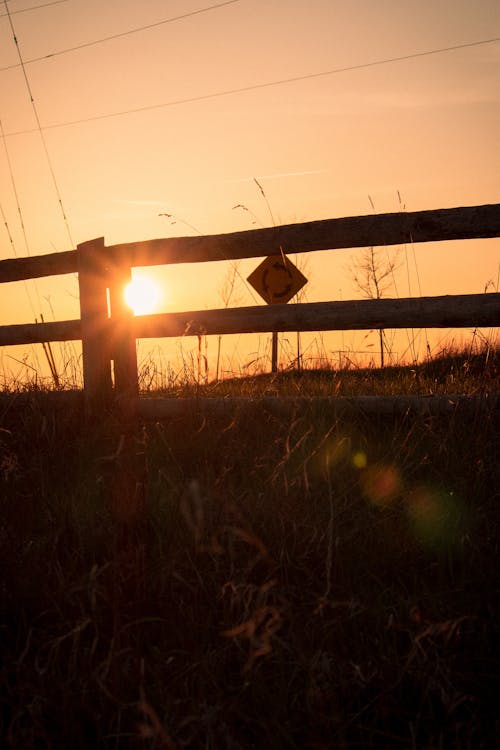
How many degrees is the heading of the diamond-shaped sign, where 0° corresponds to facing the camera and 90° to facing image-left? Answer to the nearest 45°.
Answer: approximately 0°

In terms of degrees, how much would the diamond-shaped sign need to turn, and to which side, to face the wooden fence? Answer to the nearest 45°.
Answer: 0° — it already faces it
